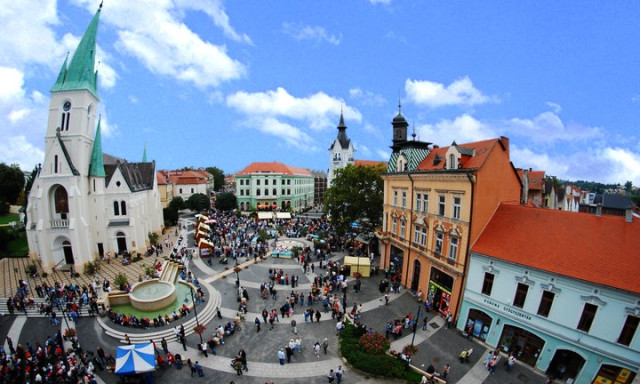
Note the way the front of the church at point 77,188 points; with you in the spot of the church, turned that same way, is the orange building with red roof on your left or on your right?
on your left

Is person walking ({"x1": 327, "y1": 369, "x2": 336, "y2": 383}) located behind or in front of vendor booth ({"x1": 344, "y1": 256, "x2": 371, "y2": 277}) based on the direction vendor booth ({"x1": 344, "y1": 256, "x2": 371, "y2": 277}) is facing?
in front

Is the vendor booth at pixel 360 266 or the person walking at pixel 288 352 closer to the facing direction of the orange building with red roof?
the person walking

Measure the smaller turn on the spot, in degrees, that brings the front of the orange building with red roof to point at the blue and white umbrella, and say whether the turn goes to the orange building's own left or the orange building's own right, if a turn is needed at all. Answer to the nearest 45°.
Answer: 0° — it already faces it

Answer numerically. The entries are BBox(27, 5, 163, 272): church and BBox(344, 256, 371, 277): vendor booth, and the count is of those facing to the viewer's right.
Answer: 0

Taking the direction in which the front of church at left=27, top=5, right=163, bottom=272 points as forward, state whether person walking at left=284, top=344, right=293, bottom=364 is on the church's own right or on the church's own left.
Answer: on the church's own left

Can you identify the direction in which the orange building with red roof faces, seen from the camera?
facing the viewer and to the left of the viewer

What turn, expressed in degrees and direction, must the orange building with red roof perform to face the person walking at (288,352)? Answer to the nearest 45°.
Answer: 0° — it already faces them

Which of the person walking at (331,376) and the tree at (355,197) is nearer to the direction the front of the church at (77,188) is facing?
the person walking
